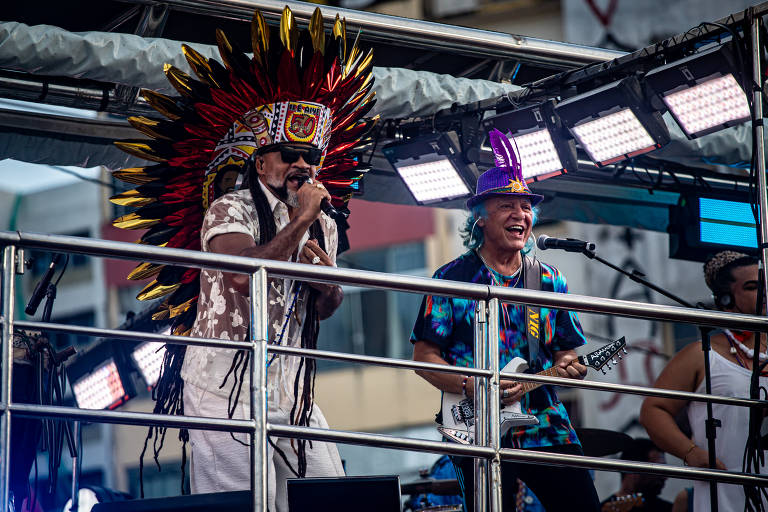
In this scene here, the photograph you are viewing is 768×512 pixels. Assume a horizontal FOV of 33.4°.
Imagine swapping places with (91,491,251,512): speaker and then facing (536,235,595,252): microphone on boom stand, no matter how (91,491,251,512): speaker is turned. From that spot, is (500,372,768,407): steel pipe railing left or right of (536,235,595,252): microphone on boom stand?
right

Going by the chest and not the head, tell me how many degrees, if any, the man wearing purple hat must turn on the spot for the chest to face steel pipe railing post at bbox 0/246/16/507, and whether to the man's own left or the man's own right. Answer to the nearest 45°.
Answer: approximately 90° to the man's own right

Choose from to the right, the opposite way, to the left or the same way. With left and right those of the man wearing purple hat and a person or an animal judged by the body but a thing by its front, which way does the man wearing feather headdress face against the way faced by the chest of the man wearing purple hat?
the same way

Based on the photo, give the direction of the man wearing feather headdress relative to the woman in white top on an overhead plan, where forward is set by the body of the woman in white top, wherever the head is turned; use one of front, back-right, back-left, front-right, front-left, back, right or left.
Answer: right

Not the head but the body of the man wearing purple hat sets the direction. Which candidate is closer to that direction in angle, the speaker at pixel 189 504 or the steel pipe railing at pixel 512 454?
the steel pipe railing

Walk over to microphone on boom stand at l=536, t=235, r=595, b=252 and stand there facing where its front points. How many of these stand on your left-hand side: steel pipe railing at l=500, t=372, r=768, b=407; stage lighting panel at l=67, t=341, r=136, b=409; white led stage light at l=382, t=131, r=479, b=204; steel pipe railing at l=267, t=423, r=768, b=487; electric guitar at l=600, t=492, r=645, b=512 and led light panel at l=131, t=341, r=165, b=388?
2

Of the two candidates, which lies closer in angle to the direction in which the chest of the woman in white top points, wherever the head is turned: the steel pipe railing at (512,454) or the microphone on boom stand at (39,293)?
the steel pipe railing

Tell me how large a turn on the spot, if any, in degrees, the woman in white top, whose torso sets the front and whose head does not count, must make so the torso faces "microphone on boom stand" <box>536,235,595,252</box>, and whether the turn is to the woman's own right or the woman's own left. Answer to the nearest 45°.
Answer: approximately 90° to the woman's own right

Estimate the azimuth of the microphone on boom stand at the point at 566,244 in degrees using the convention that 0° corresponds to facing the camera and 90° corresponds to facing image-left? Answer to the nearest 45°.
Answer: approximately 90°

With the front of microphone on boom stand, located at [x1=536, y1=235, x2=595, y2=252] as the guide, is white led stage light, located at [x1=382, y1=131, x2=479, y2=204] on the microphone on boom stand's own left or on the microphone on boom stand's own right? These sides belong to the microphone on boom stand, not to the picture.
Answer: on the microphone on boom stand's own right

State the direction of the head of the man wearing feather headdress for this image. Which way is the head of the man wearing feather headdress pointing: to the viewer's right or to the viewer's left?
to the viewer's right

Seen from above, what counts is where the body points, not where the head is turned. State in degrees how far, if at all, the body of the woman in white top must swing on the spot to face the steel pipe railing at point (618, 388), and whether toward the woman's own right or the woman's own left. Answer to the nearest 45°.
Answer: approximately 45° to the woman's own right

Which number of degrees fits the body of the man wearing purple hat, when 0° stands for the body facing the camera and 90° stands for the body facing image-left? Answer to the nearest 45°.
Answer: approximately 315°

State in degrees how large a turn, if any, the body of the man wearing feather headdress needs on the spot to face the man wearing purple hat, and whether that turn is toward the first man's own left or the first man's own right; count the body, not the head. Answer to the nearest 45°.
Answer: approximately 45° to the first man's own left

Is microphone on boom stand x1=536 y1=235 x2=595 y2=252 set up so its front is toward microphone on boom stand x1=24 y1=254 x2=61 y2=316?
yes
